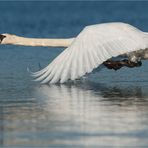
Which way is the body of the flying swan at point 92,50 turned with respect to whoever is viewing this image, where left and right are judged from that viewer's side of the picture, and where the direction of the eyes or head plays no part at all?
facing to the left of the viewer
